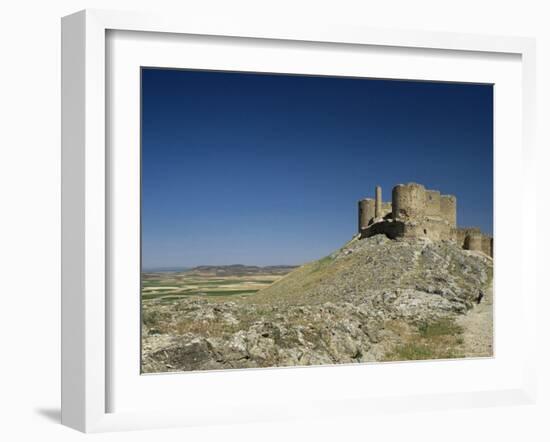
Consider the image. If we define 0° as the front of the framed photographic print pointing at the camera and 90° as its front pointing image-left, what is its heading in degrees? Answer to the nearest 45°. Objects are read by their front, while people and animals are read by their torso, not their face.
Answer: approximately 315°
